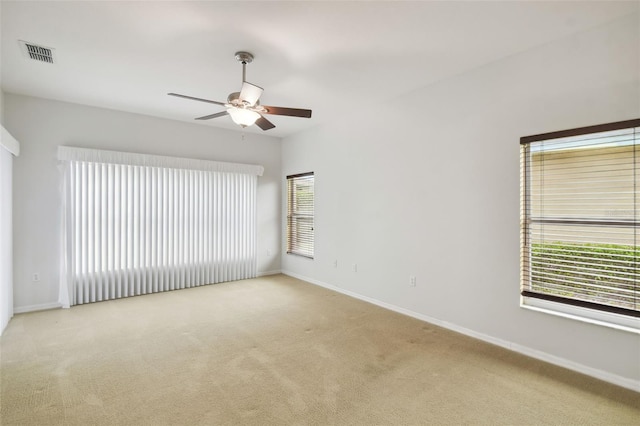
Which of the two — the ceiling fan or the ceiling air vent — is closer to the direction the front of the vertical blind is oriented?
the ceiling fan

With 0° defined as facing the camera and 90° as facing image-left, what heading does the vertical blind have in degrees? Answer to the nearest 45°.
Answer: approximately 315°

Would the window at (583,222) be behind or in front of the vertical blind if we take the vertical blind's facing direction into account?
in front

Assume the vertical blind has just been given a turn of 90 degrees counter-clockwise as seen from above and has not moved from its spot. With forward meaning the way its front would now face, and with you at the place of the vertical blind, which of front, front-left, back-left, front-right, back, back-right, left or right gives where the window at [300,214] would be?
front-right

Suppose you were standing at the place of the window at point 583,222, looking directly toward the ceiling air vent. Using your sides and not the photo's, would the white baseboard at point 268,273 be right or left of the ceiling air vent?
right

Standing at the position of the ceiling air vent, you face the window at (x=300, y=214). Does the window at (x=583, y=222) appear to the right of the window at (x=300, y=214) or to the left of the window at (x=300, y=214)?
right

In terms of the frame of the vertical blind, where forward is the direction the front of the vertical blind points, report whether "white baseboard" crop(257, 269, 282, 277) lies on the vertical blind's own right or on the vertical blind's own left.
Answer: on the vertical blind's own left
